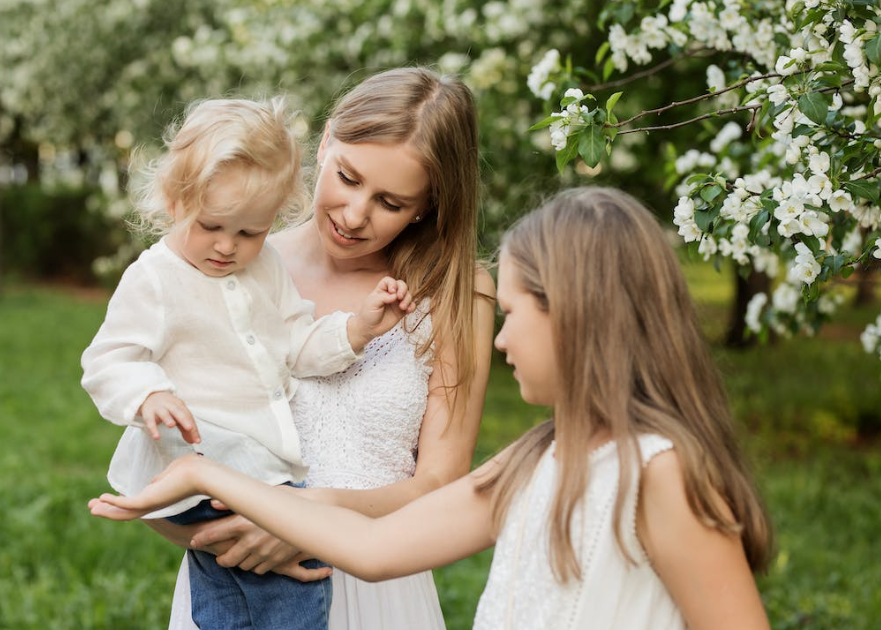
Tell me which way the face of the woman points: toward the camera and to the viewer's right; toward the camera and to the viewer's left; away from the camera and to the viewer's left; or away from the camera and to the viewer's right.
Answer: toward the camera and to the viewer's left

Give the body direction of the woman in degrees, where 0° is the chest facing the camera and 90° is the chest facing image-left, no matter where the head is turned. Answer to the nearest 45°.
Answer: approximately 45°

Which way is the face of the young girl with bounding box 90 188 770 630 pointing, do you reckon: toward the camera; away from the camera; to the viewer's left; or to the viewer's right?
to the viewer's left

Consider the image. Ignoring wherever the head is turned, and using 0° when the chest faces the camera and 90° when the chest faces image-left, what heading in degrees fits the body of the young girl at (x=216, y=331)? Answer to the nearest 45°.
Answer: approximately 315°

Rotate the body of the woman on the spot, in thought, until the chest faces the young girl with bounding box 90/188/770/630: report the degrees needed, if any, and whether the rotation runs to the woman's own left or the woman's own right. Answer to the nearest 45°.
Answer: approximately 45° to the woman's own left

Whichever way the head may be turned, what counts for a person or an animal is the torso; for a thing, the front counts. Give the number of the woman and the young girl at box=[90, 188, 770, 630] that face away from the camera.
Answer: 0
